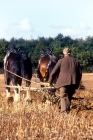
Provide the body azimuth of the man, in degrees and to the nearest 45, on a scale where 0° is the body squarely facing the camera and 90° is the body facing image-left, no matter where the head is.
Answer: approximately 180°

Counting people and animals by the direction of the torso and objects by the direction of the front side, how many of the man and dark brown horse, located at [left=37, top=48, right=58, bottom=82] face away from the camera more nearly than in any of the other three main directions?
2

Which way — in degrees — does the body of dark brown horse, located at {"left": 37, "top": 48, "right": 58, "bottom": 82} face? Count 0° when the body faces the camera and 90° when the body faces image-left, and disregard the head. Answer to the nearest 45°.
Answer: approximately 180°

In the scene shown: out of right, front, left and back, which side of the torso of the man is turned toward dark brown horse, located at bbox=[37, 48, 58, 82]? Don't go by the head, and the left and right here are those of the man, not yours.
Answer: front

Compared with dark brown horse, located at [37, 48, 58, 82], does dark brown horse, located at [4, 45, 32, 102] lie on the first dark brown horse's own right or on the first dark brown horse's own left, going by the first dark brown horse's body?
on the first dark brown horse's own left
